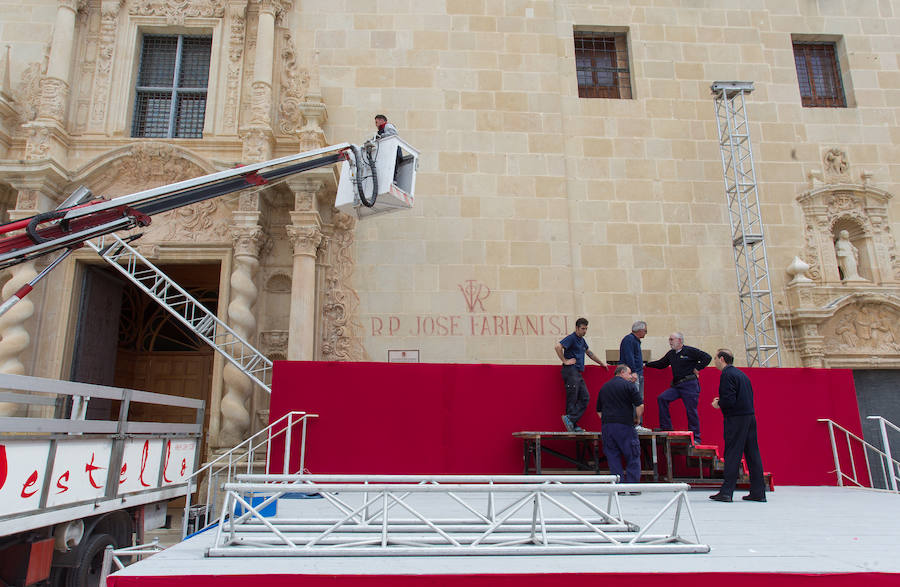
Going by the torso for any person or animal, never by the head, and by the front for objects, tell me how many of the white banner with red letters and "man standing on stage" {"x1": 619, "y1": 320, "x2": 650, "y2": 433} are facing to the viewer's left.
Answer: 0

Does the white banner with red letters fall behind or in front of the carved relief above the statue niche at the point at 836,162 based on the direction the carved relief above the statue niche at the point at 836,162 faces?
in front

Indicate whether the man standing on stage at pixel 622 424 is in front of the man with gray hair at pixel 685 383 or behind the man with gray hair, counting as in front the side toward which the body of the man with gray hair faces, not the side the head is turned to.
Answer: in front

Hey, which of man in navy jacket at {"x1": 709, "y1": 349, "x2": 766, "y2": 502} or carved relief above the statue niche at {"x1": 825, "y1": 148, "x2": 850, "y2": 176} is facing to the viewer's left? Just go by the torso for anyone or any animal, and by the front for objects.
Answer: the man in navy jacket

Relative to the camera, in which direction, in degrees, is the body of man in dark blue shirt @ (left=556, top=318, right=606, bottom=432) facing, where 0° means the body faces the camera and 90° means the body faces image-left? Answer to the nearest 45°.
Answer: approximately 315°

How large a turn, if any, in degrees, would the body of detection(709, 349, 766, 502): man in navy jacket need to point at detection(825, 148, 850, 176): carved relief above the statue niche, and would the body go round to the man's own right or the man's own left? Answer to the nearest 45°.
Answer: approximately 90° to the man's own right

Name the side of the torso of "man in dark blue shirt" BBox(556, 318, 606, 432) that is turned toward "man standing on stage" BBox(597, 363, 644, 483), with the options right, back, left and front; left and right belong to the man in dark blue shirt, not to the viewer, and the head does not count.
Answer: front

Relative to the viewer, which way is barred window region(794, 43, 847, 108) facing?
toward the camera

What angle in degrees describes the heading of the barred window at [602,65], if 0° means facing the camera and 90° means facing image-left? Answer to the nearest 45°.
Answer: approximately 0°

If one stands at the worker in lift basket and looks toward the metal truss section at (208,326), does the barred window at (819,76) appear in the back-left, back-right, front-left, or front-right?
back-right
